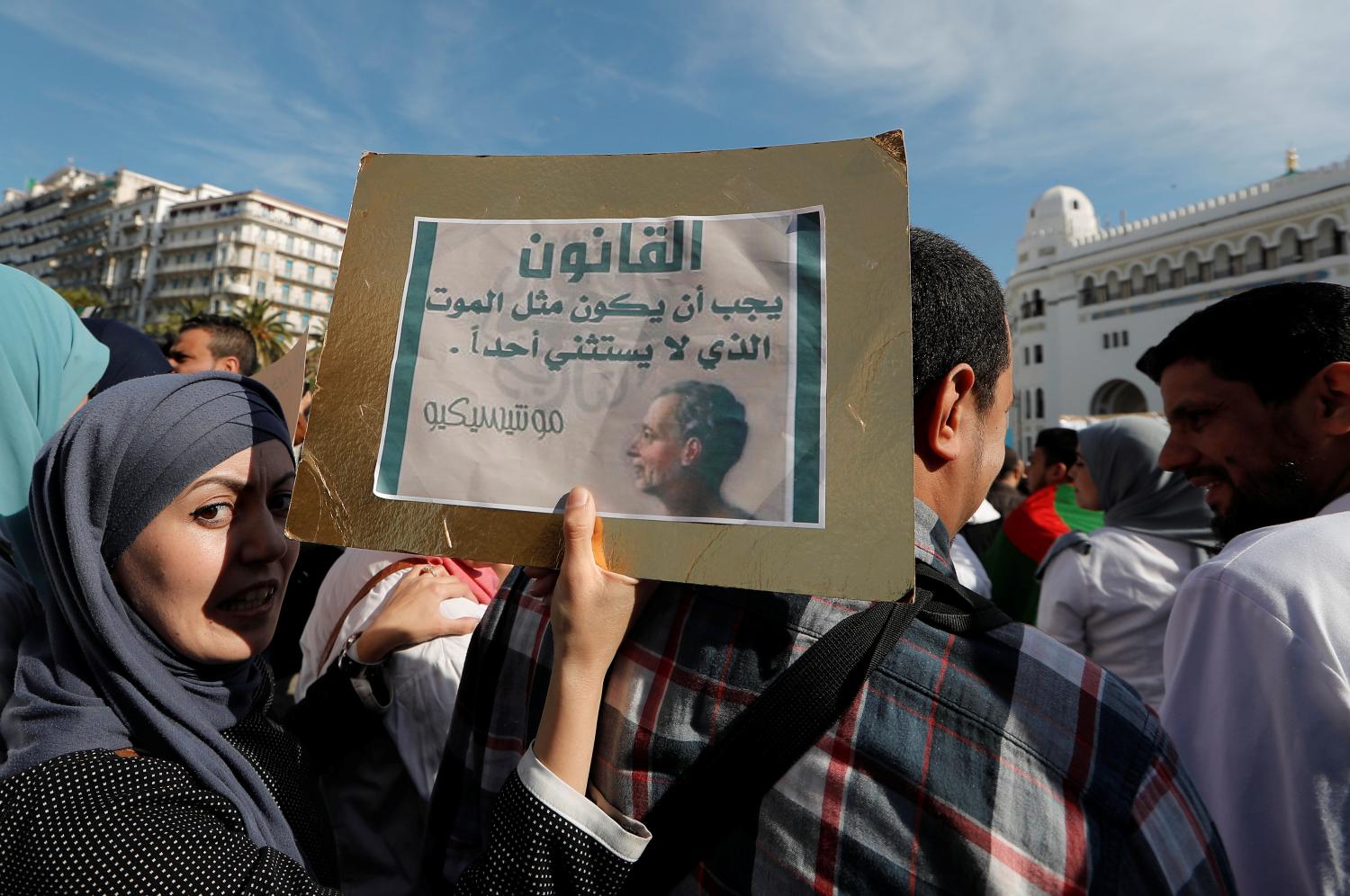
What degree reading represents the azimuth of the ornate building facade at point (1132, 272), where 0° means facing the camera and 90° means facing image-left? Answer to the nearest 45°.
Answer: approximately 45°

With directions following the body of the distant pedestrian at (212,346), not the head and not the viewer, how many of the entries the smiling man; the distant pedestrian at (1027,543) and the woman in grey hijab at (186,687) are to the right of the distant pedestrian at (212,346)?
0

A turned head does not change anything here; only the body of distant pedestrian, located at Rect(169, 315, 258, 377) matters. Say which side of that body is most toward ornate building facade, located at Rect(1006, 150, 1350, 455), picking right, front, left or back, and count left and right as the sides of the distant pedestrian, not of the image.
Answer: back

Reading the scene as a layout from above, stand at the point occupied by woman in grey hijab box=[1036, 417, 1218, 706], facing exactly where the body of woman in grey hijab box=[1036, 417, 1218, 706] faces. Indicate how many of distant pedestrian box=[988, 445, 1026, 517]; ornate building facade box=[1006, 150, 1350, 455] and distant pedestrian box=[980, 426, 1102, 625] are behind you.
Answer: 0

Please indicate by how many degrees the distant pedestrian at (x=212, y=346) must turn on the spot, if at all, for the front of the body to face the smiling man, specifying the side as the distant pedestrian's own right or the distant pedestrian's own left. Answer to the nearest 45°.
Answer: approximately 90° to the distant pedestrian's own left

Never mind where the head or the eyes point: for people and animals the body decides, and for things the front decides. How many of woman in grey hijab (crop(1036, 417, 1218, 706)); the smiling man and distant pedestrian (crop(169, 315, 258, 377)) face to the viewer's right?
0

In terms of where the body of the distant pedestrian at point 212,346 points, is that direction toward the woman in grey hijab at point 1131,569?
no

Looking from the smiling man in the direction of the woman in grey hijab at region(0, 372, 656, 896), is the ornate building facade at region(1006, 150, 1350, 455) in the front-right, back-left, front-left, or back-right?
back-right

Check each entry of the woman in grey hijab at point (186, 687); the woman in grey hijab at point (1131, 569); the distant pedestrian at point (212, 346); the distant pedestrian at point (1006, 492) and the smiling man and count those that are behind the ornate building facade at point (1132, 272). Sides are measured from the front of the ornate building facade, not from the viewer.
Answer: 0

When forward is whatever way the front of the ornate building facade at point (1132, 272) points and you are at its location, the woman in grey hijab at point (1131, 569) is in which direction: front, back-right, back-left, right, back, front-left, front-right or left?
front-left

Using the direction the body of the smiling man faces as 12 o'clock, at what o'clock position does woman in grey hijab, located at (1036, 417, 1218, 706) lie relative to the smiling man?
The woman in grey hijab is roughly at 1 o'clock from the smiling man.
